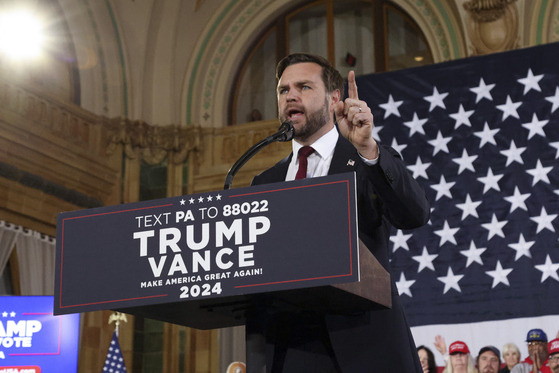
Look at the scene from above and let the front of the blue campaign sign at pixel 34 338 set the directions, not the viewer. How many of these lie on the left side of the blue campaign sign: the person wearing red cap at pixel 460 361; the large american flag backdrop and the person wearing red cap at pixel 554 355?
3

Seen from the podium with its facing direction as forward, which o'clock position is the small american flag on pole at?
The small american flag on pole is roughly at 4 o'clock from the podium.

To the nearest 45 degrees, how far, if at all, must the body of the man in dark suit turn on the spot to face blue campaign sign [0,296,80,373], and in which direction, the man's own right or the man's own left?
approximately 90° to the man's own right

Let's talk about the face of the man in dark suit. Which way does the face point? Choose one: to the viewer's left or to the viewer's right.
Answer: to the viewer's left

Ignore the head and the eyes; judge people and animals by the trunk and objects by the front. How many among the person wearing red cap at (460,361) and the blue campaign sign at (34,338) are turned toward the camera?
2

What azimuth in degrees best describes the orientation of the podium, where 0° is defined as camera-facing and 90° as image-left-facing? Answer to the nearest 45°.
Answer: approximately 45°

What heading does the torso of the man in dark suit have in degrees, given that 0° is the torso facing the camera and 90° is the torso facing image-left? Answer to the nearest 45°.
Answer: approximately 45°

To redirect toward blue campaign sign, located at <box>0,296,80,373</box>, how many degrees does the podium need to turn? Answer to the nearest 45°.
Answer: approximately 135° to its right
